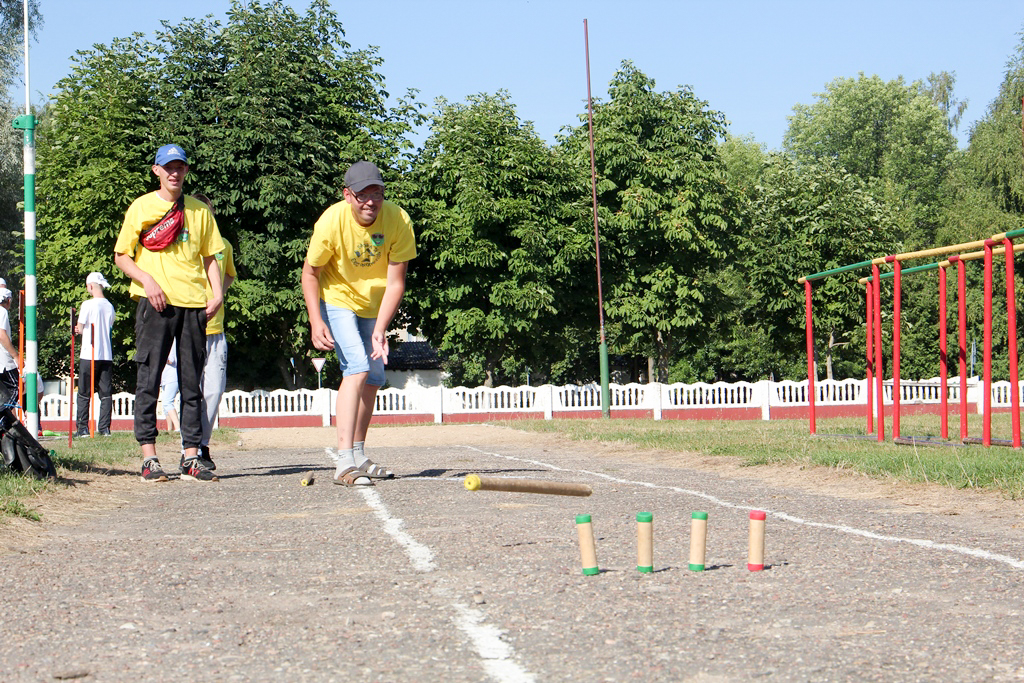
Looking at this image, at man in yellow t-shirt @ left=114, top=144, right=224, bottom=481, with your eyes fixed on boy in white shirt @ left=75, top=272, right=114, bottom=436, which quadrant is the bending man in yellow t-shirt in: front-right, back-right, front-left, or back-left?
back-right

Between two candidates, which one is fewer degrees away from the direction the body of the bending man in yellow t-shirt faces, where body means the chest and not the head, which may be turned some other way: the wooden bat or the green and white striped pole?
the wooden bat

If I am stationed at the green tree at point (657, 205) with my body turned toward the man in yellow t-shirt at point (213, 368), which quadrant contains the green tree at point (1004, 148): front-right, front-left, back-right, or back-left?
back-left

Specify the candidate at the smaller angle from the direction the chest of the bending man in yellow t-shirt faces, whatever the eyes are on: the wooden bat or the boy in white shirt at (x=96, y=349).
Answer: the wooden bat

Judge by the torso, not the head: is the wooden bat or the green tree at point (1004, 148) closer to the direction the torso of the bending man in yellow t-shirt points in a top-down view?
the wooden bat

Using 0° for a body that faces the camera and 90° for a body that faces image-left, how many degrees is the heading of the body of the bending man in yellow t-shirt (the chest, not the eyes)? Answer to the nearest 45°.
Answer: approximately 315°

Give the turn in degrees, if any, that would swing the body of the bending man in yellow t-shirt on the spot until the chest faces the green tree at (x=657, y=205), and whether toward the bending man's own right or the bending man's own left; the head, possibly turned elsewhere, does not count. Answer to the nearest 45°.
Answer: approximately 135° to the bending man's own left
